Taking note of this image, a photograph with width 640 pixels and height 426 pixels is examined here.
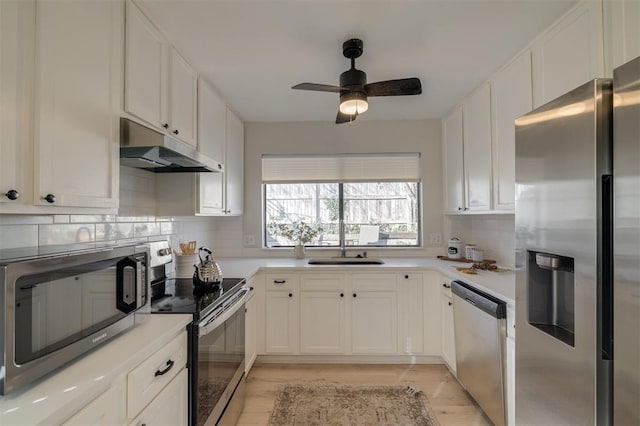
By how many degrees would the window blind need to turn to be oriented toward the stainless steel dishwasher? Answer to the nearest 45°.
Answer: approximately 45° to its left

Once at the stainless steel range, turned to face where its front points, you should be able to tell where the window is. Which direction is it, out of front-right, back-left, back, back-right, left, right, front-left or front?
left

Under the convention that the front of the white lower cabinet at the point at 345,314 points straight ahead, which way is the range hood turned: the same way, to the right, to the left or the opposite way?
to the left

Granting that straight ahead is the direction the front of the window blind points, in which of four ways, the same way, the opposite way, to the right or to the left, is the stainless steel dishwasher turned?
to the right

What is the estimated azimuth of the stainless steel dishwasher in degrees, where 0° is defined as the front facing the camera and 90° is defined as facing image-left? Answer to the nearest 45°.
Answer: approximately 45°

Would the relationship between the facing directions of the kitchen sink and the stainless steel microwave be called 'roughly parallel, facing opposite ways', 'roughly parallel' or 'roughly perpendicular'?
roughly perpendicular

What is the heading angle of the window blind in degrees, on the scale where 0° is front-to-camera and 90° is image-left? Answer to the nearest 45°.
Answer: approximately 0°

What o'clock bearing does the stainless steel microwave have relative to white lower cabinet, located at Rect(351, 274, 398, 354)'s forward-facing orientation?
The stainless steel microwave is roughly at 1 o'clock from the white lower cabinet.
